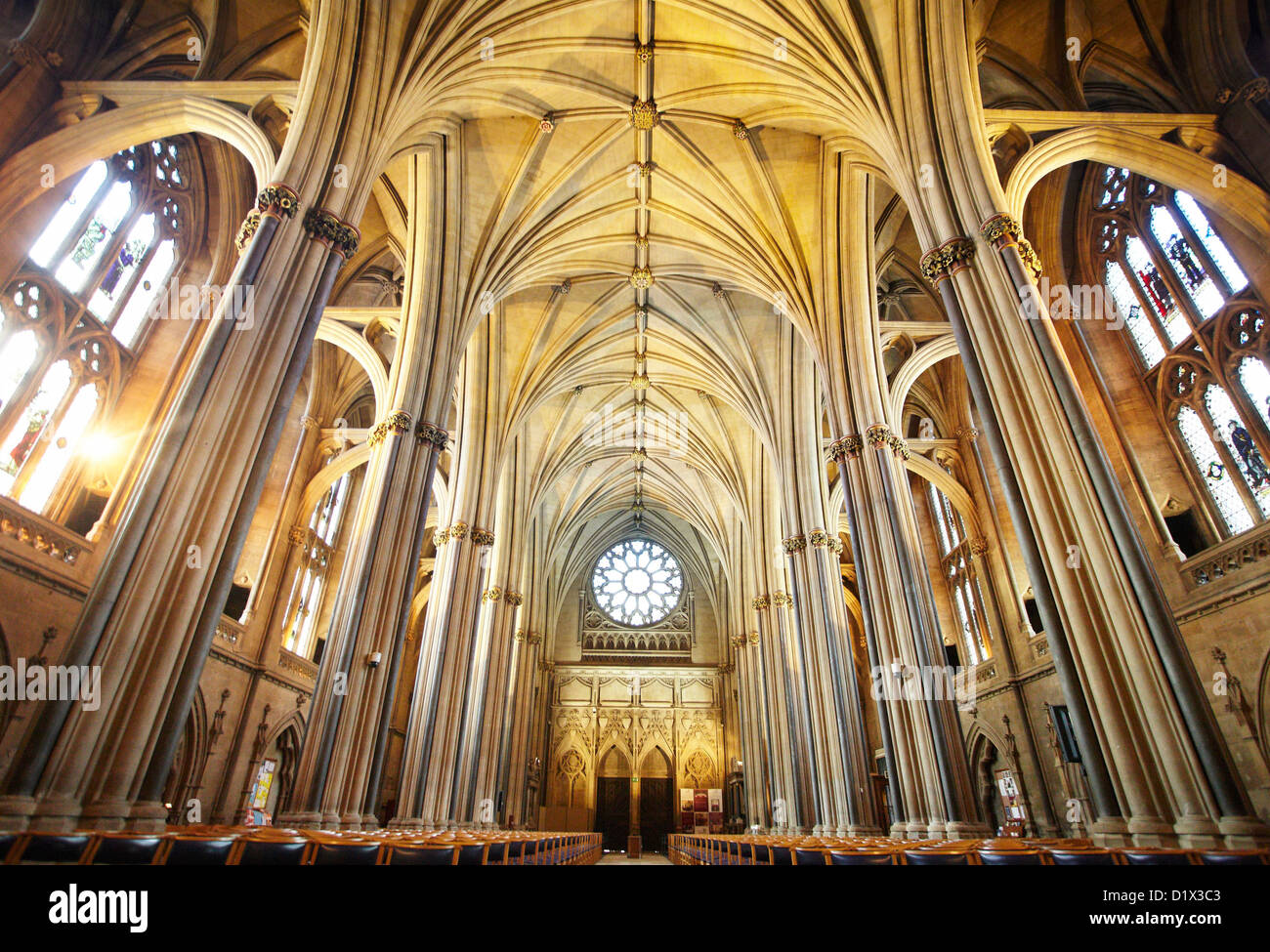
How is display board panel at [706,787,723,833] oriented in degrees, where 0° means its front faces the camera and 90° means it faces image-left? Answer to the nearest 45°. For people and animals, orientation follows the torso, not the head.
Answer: approximately 0°

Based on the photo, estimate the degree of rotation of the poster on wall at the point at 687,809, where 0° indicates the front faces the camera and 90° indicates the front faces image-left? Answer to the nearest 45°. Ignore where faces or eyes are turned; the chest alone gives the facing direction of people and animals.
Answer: approximately 0°

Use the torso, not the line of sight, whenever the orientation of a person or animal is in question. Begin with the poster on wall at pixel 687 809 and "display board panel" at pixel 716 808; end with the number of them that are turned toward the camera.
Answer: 2

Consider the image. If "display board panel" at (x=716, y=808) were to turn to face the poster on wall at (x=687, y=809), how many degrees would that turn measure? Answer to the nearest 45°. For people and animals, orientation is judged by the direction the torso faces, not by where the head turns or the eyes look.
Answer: approximately 90° to its right

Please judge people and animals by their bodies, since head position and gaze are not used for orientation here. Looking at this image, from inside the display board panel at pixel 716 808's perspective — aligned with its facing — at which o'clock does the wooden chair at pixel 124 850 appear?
The wooden chair is roughly at 12 o'clock from the display board panel.

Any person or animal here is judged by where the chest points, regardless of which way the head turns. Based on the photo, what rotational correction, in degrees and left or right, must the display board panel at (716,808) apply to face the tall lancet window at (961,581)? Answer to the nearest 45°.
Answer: approximately 45° to its left

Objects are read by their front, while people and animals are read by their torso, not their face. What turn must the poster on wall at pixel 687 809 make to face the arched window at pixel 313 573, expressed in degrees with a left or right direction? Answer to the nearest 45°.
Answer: approximately 45° to its right
